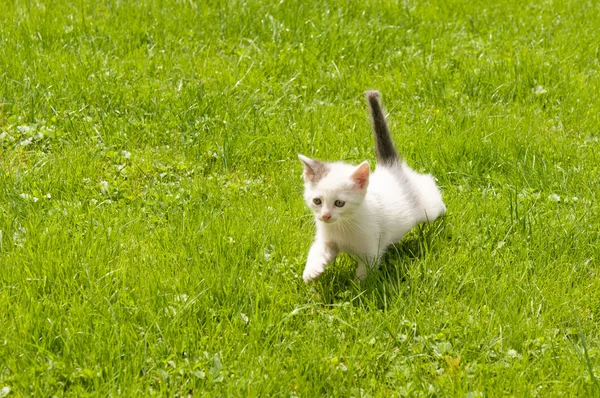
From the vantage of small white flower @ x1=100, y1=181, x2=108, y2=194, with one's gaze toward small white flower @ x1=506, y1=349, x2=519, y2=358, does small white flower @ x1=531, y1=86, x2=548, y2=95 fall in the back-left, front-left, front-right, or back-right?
front-left

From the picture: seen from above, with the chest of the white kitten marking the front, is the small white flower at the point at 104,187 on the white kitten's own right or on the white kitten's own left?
on the white kitten's own right

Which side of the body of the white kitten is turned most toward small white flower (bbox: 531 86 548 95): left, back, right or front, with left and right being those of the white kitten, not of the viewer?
back

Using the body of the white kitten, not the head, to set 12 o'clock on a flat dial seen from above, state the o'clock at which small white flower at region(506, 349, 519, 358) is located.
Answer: The small white flower is roughly at 9 o'clock from the white kitten.

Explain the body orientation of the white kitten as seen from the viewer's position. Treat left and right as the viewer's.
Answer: facing the viewer and to the left of the viewer

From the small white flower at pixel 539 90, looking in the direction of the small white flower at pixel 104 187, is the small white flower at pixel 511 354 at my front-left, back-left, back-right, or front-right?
front-left

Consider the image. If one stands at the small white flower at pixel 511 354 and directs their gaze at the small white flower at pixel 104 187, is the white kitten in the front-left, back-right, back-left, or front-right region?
front-right
